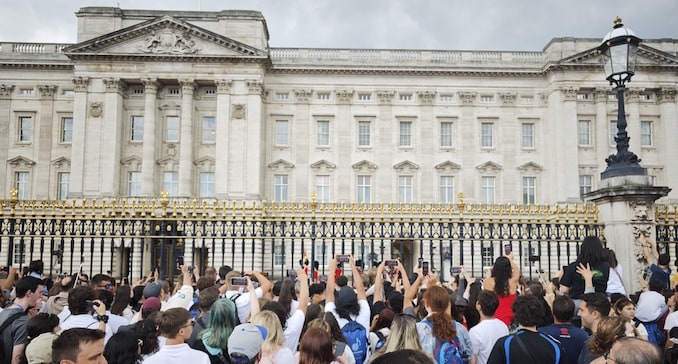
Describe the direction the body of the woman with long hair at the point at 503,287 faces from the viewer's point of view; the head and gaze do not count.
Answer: away from the camera

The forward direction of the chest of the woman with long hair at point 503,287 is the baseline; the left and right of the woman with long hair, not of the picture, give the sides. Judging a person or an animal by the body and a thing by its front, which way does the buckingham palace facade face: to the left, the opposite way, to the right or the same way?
the opposite way

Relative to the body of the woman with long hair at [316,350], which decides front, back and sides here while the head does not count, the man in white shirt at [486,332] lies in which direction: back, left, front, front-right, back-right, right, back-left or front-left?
front-right

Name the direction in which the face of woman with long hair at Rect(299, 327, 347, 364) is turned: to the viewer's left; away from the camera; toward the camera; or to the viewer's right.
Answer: away from the camera

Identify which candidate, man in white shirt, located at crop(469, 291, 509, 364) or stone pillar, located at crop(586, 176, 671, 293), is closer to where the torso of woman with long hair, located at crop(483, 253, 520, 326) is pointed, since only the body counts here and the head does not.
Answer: the stone pillar

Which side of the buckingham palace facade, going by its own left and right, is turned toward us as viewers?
front

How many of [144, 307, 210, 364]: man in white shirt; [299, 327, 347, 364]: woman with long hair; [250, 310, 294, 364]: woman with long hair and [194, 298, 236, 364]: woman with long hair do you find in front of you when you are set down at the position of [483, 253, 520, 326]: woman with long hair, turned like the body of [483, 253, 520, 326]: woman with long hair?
0

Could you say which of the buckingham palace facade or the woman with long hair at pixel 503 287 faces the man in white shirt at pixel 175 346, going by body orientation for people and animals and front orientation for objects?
the buckingham palace facade

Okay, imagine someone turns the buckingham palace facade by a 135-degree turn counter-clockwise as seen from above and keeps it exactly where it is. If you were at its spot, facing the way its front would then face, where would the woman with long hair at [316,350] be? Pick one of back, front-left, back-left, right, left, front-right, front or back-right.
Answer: back-right

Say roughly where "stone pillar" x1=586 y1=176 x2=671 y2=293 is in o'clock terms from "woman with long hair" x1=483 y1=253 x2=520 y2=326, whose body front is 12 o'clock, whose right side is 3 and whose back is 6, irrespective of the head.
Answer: The stone pillar is roughly at 1 o'clock from the woman with long hair.

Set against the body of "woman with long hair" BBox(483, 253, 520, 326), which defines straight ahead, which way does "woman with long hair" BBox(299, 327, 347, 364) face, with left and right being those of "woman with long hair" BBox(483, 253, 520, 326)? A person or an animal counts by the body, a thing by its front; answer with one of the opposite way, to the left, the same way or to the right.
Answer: the same way

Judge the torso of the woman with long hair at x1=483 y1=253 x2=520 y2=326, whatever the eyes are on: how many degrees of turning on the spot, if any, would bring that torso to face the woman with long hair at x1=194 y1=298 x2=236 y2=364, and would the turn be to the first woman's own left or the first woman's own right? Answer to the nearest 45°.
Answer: approximately 135° to the first woman's own left

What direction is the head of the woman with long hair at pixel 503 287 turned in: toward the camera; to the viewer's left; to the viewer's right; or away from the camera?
away from the camera

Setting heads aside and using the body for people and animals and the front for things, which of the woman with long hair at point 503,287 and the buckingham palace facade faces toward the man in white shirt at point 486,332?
the buckingham palace facade

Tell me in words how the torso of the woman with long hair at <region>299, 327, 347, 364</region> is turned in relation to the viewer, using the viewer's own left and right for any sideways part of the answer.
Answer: facing away from the viewer

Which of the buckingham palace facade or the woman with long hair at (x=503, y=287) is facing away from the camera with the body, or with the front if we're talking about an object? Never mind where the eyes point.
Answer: the woman with long hair

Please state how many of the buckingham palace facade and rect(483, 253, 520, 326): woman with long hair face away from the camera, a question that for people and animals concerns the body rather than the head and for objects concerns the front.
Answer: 1

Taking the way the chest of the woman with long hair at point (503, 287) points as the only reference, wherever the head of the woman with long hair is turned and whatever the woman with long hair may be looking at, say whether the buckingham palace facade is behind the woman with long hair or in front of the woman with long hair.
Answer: in front
